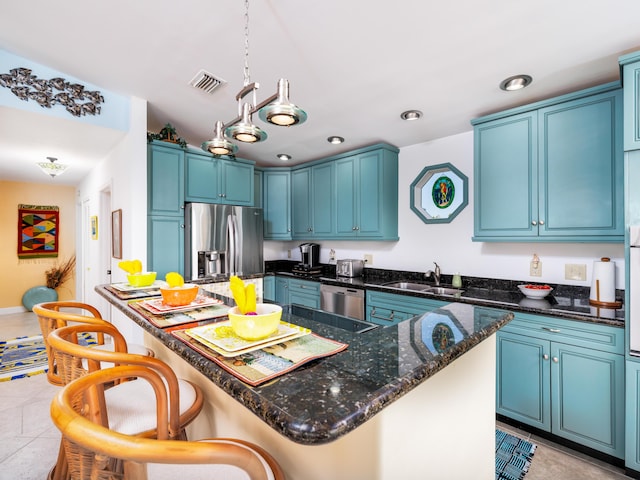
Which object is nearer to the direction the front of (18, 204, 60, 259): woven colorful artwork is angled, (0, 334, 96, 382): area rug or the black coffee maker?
the area rug

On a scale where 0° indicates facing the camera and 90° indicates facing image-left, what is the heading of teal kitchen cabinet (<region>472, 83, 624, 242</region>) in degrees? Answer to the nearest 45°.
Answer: approximately 45°

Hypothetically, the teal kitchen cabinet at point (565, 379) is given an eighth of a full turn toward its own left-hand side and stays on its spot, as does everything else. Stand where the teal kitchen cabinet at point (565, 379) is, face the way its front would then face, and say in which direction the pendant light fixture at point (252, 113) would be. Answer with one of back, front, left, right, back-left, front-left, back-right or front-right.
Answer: front-right

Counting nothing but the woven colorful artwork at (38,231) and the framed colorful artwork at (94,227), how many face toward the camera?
1

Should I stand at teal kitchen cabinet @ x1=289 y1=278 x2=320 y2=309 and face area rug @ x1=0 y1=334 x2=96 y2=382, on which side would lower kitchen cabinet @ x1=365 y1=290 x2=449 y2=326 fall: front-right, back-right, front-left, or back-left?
back-left

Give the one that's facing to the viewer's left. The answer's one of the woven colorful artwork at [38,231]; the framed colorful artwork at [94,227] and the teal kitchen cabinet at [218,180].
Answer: the framed colorful artwork at [94,227]

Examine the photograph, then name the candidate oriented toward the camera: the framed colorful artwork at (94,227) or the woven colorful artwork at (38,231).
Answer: the woven colorful artwork at (38,231)

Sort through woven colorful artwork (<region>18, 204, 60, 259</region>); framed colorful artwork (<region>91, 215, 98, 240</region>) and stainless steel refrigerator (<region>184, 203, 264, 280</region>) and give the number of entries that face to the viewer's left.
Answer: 1

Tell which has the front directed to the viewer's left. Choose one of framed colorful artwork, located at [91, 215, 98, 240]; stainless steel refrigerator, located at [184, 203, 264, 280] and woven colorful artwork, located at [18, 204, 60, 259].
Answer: framed colorful artwork, located at [91, 215, 98, 240]

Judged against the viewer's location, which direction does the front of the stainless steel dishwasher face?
facing the viewer and to the left of the viewer

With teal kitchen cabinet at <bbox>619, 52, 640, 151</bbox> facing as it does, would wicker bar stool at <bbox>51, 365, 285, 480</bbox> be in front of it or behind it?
in front

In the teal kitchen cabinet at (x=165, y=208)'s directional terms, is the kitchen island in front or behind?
in front

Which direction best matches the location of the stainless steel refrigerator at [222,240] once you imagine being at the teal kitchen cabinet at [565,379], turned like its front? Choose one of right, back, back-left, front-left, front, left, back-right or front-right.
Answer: front-right
